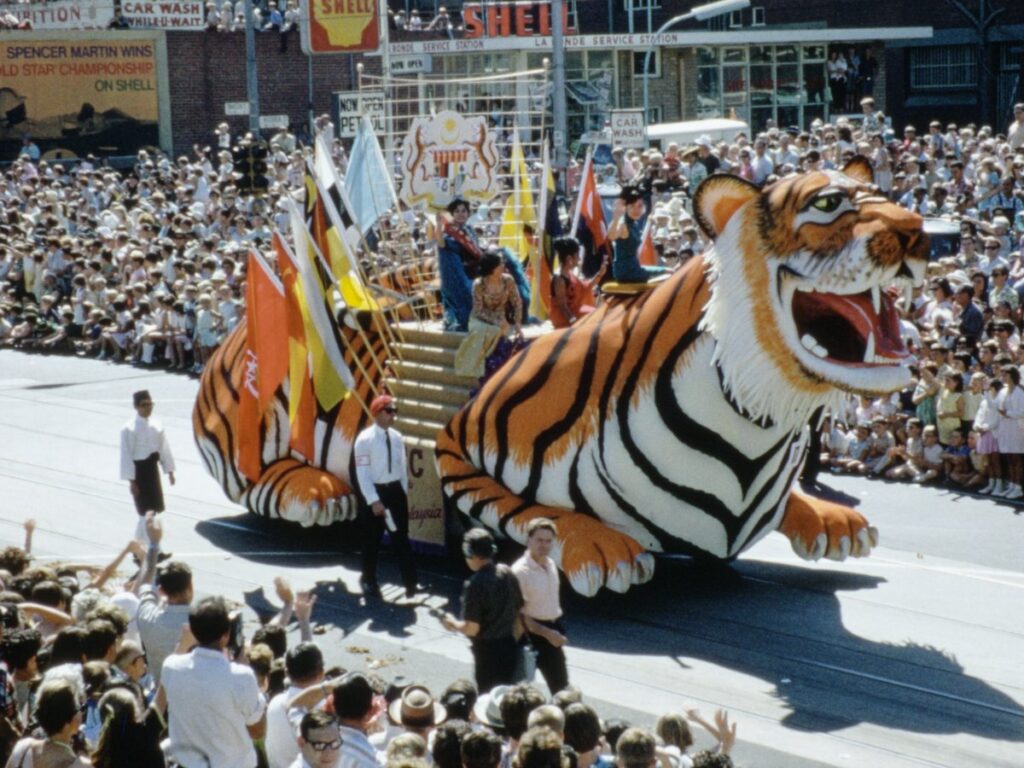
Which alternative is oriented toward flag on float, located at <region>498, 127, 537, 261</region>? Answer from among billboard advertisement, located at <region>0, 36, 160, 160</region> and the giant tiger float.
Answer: the billboard advertisement

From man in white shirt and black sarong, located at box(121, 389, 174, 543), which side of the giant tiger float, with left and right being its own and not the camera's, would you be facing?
back

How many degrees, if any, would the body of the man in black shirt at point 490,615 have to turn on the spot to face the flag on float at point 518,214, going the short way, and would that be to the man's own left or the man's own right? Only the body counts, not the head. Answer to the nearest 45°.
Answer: approximately 45° to the man's own right

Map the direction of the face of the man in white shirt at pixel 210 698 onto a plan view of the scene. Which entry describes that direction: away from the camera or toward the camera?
away from the camera

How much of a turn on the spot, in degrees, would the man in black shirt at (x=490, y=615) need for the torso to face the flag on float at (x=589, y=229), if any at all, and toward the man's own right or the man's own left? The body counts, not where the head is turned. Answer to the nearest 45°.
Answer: approximately 45° to the man's own right

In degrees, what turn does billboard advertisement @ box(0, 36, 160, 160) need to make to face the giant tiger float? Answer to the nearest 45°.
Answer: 0° — it already faces it

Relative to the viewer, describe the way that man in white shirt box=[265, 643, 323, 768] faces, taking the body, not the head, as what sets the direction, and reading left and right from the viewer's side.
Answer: facing away from the viewer and to the right of the viewer

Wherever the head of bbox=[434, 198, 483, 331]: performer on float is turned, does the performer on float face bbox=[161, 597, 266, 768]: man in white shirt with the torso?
yes

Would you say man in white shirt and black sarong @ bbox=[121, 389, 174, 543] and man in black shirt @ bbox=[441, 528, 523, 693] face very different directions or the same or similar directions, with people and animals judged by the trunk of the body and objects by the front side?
very different directions
